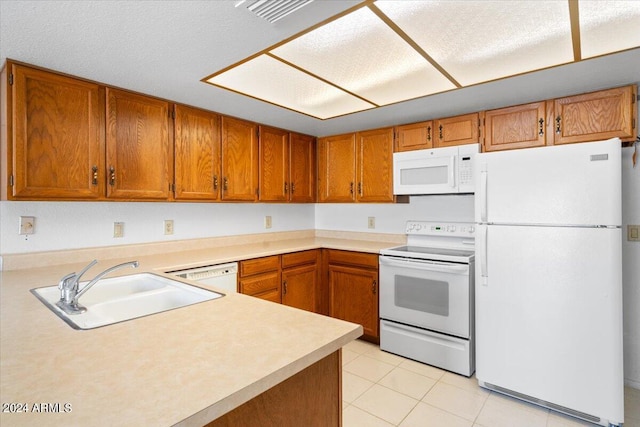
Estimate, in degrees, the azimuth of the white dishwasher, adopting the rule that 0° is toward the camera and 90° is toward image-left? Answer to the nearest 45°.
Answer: approximately 315°

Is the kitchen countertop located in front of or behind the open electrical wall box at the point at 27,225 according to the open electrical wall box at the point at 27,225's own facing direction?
in front

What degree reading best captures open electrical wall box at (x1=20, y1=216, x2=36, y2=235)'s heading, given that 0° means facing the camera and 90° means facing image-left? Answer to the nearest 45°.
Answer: approximately 0°

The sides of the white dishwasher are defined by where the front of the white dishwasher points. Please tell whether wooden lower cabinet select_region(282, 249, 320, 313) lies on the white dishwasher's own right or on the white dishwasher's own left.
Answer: on the white dishwasher's own left
